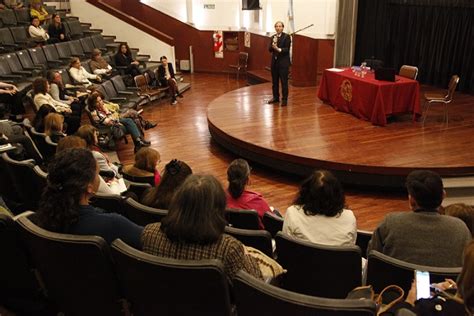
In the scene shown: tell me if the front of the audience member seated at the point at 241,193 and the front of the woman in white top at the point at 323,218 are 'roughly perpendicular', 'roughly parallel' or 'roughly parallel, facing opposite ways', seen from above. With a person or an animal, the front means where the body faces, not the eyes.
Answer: roughly parallel

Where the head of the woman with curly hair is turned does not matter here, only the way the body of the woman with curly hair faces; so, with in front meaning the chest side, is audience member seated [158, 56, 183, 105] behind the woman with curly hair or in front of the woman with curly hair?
in front

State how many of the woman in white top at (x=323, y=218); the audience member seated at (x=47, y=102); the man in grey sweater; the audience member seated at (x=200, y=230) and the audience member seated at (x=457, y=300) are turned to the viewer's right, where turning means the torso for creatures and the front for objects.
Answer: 1

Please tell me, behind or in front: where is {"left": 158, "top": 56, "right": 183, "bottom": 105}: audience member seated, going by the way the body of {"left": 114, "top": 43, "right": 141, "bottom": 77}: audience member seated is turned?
in front

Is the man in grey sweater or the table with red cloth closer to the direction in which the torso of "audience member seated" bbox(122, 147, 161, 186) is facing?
the table with red cloth

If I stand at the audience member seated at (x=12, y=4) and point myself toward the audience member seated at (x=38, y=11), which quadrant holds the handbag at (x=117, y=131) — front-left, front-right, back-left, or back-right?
front-right

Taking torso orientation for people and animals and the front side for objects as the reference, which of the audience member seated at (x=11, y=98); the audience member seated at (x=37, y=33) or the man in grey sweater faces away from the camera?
the man in grey sweater

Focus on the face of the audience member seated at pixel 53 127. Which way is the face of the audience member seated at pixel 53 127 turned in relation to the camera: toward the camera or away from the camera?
away from the camera

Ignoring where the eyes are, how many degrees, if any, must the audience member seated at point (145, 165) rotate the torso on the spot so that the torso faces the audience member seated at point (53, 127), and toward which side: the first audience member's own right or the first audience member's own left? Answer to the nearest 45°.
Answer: approximately 90° to the first audience member's own left

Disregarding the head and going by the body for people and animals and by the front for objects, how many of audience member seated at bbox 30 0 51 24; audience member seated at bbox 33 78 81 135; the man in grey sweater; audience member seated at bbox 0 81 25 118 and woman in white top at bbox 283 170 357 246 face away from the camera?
2

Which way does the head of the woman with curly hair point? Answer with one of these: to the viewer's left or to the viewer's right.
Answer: to the viewer's right

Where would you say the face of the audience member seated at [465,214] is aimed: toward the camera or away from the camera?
away from the camera

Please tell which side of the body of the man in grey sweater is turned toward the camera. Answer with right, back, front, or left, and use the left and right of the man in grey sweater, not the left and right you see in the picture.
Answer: back

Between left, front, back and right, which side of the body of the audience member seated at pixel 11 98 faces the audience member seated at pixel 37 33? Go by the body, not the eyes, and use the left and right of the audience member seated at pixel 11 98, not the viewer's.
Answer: left

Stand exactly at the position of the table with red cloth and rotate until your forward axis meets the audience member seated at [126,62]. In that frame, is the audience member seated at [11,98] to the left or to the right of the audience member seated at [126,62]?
left

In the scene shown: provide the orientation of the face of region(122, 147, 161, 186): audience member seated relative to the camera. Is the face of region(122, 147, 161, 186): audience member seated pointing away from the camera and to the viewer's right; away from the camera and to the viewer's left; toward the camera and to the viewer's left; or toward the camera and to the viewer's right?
away from the camera and to the viewer's right

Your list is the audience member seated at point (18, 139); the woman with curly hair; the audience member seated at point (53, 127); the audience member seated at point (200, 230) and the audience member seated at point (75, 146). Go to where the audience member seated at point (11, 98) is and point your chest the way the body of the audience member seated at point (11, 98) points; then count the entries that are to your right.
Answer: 5

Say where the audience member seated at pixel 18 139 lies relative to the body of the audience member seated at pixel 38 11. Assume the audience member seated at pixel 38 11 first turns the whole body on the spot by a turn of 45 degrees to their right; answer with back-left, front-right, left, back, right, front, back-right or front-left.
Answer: front

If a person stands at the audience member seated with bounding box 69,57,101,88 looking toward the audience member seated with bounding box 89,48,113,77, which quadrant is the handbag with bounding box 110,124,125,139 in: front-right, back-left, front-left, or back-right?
back-right

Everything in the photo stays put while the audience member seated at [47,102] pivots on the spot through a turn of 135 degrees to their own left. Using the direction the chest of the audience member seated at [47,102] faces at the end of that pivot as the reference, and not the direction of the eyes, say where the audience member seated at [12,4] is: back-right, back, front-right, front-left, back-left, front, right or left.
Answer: front-right

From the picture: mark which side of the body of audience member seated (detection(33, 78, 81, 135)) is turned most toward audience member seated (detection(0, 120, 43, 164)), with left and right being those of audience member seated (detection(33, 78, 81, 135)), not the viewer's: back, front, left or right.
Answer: right
